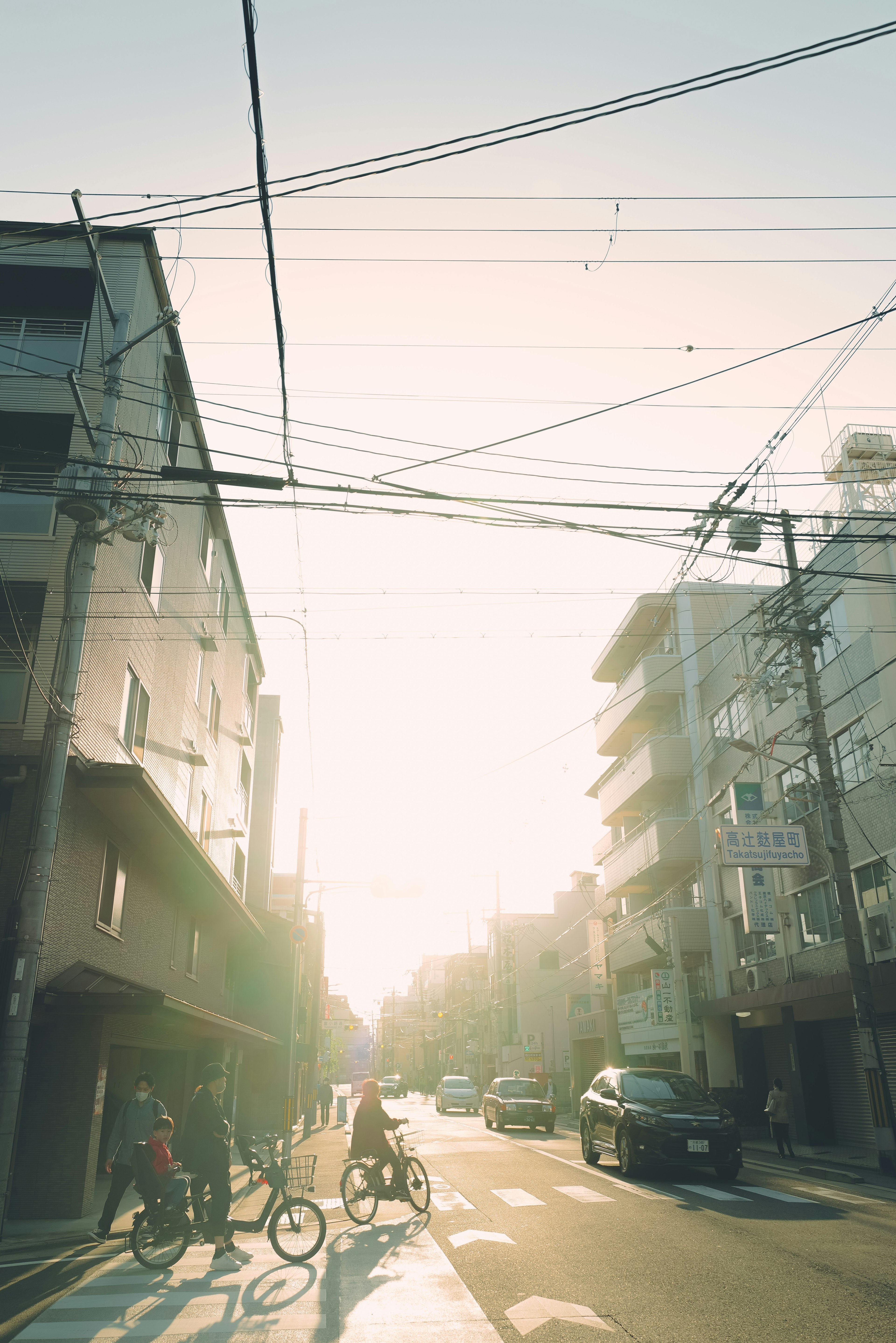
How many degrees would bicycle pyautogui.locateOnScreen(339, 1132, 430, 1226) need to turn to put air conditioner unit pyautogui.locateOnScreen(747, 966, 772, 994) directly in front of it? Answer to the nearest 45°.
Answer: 0° — it already faces it

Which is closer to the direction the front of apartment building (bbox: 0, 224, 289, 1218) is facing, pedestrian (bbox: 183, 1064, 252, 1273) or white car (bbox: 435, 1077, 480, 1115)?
the pedestrian

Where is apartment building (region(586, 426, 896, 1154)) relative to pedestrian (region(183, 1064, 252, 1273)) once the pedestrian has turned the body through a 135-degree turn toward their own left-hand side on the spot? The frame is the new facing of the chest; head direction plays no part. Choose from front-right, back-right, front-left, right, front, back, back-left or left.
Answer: right

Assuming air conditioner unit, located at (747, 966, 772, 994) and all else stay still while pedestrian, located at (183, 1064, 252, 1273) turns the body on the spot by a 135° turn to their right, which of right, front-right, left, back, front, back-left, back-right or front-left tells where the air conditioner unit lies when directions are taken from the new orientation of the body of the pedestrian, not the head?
back

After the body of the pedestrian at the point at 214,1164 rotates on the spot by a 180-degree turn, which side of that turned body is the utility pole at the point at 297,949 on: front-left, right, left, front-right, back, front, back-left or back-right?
right

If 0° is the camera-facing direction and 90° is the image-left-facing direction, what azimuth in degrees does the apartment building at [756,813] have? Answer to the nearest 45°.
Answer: approximately 45°

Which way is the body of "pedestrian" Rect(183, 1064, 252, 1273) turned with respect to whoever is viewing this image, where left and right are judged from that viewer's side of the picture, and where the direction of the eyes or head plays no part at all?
facing to the right of the viewer

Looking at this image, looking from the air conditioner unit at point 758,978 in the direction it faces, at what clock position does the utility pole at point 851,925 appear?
The utility pole is roughly at 10 o'clock from the air conditioner unit.

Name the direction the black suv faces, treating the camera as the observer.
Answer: facing the viewer and to the right of the viewer

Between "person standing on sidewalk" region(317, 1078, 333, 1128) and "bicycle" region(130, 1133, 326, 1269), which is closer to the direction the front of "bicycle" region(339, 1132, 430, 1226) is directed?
the person standing on sidewalk

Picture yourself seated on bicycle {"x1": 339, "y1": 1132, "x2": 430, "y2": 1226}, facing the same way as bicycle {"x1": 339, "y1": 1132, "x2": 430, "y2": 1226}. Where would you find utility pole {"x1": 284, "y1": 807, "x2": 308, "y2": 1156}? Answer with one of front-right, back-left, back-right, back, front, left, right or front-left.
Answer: front-left

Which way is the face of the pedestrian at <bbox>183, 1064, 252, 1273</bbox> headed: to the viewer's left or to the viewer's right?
to the viewer's right

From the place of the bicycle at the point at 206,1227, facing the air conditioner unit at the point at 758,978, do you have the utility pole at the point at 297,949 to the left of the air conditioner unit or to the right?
left

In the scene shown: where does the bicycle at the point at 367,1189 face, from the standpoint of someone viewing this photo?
facing away from the viewer and to the right of the viewer

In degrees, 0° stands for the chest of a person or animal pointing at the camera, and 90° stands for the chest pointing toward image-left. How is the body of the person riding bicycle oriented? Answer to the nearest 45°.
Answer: approximately 225°
